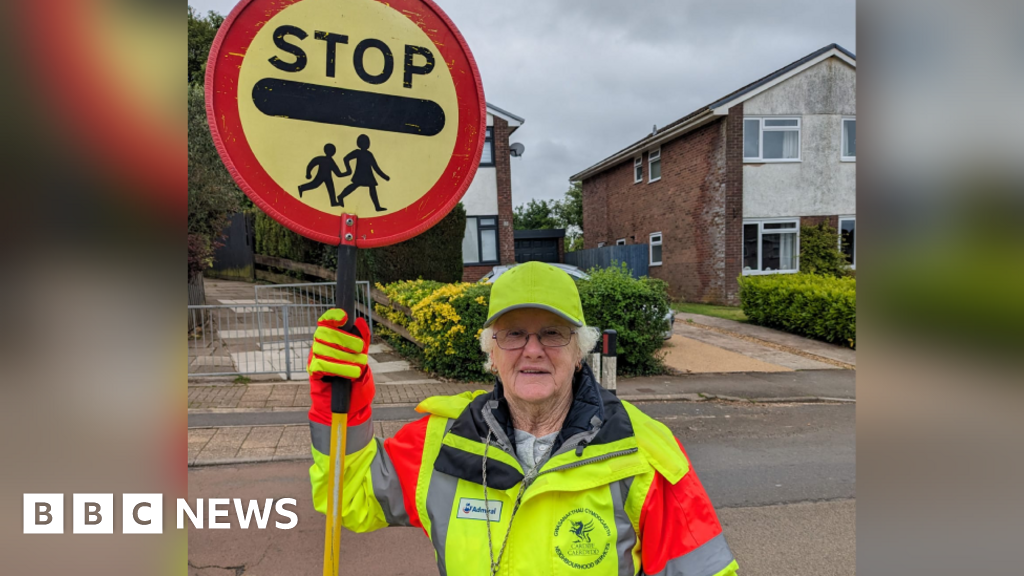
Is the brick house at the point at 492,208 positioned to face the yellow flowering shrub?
yes

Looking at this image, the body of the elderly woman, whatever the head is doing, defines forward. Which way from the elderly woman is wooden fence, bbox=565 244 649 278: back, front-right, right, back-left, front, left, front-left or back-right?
back

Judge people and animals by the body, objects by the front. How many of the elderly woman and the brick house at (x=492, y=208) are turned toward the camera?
2

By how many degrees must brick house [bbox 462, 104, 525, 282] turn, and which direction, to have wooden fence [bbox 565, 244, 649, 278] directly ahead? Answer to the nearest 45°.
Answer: approximately 135° to its left

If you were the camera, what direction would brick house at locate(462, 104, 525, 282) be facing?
facing the viewer

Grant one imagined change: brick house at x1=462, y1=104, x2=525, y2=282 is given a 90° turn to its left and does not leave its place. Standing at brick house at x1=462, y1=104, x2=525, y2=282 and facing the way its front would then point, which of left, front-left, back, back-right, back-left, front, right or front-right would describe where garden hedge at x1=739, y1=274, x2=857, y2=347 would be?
front-right

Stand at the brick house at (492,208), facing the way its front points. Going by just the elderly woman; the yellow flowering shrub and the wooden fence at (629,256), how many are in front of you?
2

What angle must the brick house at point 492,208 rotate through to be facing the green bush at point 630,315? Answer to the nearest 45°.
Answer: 0° — it already faces it

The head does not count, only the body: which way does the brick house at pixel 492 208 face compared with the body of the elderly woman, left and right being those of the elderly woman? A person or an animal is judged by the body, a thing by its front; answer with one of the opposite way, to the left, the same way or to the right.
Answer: the same way

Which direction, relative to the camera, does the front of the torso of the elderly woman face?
toward the camera

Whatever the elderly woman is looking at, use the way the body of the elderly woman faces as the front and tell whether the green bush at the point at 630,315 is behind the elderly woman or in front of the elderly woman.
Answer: behind

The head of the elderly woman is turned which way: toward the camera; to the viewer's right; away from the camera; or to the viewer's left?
toward the camera

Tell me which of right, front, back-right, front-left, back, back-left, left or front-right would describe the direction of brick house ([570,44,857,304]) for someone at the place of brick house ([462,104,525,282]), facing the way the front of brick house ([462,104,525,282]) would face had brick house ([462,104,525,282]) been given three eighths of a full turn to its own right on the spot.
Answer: back-right

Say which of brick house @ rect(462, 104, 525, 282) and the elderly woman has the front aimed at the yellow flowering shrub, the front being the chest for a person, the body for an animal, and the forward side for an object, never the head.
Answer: the brick house

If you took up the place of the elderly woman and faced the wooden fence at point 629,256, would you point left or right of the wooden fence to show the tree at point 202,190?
left
